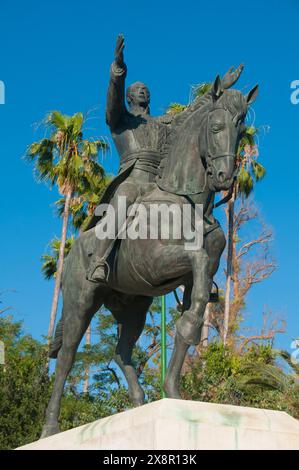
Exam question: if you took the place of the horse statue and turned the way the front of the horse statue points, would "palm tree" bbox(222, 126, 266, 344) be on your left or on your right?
on your left

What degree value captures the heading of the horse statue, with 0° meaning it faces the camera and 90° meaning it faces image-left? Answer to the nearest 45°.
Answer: approximately 315°

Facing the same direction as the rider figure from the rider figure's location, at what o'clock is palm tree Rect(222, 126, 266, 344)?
The palm tree is roughly at 8 o'clock from the rider figure.

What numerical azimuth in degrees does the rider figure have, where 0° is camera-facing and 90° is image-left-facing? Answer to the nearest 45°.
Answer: approximately 315°
